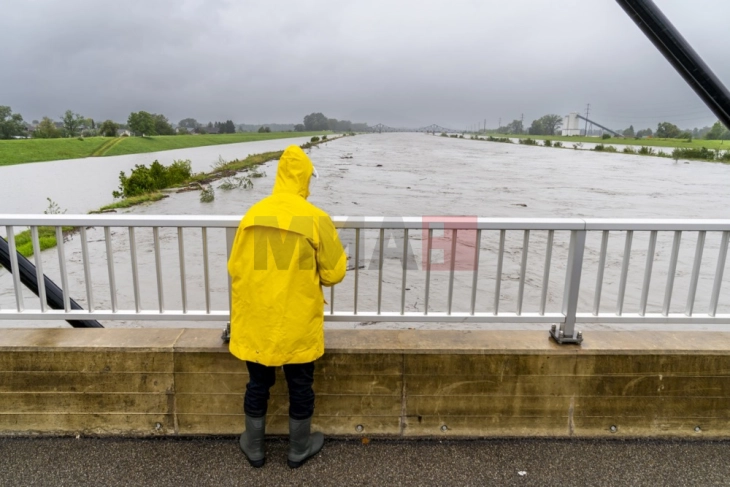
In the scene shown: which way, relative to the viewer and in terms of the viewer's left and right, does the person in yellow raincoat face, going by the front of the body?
facing away from the viewer and to the right of the viewer

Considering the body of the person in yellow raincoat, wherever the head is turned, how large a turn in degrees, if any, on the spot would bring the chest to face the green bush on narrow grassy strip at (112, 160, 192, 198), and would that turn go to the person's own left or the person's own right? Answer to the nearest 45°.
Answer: approximately 45° to the person's own left

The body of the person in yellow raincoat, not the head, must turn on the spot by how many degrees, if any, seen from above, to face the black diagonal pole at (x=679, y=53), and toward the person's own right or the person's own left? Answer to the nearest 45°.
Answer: approximately 45° to the person's own right
